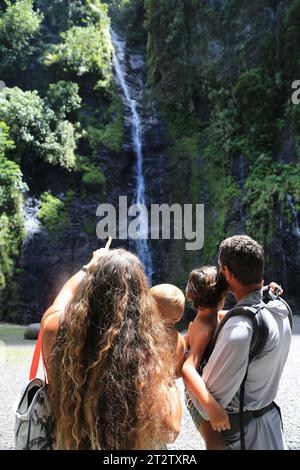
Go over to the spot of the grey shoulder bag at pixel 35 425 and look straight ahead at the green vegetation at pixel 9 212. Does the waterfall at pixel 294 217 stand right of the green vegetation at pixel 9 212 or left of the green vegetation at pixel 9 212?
right

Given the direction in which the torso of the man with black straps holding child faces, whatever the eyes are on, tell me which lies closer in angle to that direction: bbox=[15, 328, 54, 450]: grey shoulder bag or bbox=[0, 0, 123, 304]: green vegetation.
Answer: the green vegetation

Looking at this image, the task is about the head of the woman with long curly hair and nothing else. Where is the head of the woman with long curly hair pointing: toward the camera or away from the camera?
away from the camera

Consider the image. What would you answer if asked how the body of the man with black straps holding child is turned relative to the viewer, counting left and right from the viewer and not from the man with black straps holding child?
facing away from the viewer and to the left of the viewer

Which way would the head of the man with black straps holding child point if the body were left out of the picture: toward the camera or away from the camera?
away from the camera

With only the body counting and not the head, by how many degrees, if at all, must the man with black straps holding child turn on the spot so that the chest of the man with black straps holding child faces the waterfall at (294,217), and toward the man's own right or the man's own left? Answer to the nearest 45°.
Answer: approximately 45° to the man's own right

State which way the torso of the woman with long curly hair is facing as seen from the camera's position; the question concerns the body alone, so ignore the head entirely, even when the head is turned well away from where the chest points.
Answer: away from the camera

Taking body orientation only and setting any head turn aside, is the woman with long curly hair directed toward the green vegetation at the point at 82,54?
yes
